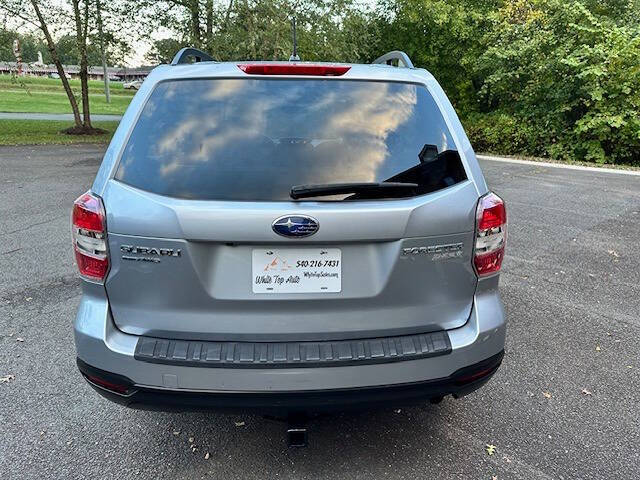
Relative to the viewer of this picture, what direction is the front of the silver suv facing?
facing away from the viewer

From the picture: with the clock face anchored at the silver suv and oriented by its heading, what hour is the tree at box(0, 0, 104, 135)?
The tree is roughly at 11 o'clock from the silver suv.
